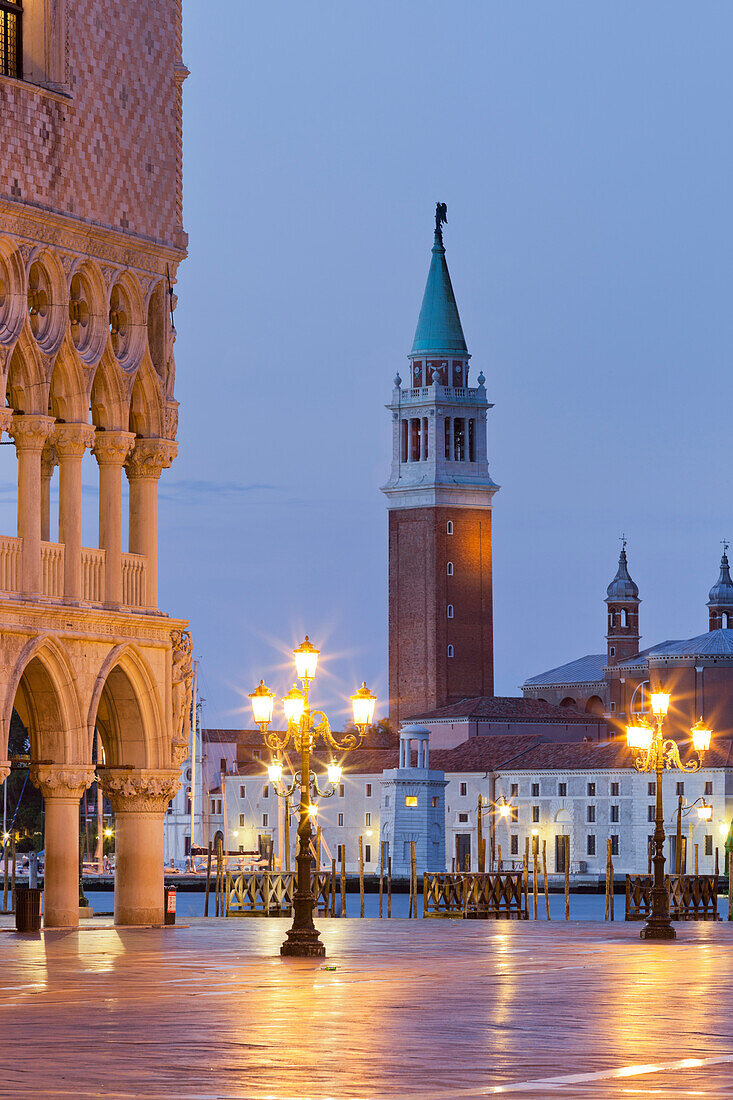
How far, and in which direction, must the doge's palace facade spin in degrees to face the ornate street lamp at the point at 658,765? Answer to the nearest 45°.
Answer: approximately 45° to its left

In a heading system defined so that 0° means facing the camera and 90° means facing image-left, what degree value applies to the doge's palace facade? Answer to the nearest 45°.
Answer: approximately 315°
